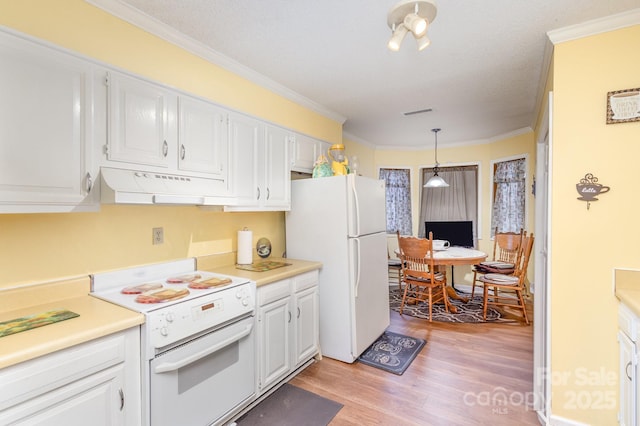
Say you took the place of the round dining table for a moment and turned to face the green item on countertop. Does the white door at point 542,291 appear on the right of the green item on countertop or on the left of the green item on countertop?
left

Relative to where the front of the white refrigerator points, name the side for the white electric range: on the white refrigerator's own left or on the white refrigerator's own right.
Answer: on the white refrigerator's own right

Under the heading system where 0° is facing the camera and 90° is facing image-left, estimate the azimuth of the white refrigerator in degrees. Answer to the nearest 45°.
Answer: approximately 315°

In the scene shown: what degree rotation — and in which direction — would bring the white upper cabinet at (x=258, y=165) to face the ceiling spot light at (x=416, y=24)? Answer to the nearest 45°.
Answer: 0° — it already faces it

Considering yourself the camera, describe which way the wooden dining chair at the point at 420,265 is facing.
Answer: facing away from the viewer and to the right of the viewer

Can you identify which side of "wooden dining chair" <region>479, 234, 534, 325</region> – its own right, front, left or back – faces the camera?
left

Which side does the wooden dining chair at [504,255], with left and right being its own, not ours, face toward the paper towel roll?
front

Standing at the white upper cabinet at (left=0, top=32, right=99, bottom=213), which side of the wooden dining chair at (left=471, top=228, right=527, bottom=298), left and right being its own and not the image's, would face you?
front

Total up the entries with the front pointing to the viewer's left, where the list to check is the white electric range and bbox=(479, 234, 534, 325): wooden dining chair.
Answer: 1

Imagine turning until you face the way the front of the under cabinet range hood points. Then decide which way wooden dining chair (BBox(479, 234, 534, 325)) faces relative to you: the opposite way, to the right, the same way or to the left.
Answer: the opposite way

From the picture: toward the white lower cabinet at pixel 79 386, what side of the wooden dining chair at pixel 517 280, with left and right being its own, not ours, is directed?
left

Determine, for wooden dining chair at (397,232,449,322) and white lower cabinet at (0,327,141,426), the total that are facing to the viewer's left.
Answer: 0
